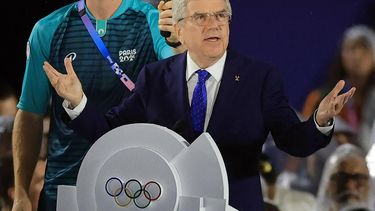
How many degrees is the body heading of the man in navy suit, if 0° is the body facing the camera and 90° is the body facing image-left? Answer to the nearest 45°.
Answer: approximately 0°

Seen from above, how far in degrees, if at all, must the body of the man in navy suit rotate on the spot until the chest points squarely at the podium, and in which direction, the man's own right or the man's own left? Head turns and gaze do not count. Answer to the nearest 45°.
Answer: approximately 45° to the man's own right
